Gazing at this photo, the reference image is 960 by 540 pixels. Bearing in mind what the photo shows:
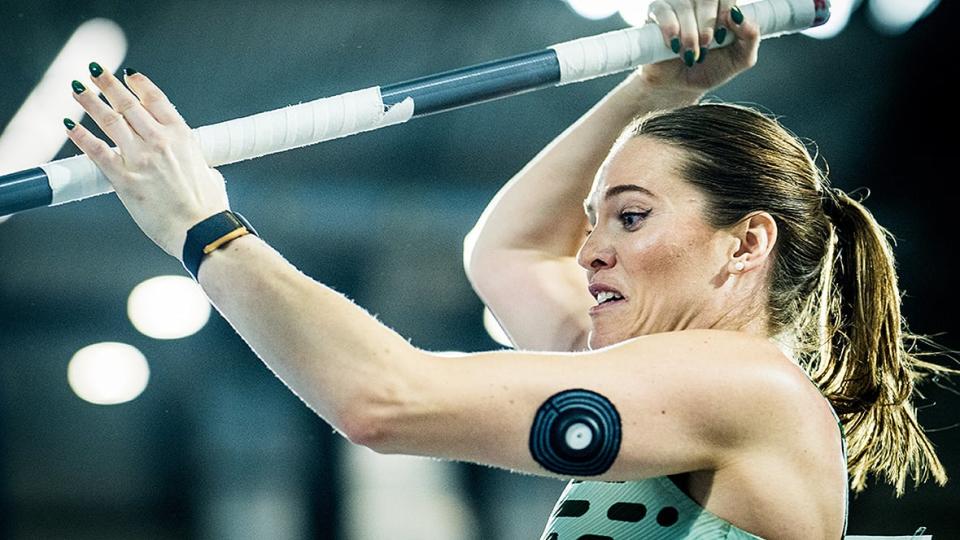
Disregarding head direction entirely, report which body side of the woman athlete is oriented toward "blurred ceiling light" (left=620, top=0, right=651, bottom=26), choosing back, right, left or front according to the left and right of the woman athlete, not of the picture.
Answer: right

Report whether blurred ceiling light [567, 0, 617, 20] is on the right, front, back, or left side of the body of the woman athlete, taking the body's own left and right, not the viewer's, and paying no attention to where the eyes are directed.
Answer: right

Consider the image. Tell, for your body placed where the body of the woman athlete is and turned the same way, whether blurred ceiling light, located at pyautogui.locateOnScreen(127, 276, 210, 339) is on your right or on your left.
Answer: on your right

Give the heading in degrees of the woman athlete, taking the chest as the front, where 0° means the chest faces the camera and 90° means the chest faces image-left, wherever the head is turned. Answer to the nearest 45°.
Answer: approximately 90°

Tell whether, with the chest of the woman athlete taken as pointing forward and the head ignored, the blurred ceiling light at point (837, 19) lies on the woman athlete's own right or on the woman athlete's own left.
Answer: on the woman athlete's own right

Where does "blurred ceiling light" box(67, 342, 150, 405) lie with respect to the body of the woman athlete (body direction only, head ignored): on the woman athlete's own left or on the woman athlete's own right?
on the woman athlete's own right

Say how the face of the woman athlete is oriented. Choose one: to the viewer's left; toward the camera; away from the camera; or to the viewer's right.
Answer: to the viewer's left
